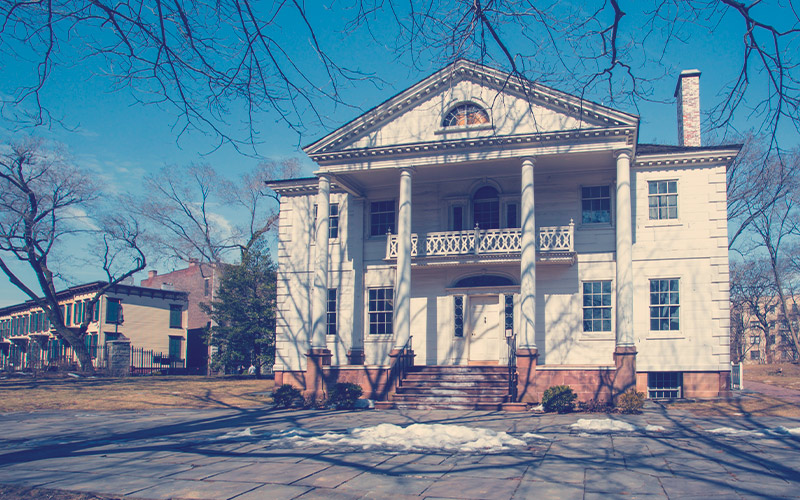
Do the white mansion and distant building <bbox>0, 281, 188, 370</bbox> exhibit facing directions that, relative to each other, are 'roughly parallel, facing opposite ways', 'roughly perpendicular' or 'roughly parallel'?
roughly parallel

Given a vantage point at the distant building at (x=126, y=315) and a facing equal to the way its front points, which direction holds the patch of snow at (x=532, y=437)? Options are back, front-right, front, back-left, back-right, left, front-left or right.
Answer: front-left

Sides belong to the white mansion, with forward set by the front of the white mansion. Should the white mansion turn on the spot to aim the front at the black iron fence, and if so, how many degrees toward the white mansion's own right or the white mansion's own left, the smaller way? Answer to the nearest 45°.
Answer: approximately 135° to the white mansion's own right

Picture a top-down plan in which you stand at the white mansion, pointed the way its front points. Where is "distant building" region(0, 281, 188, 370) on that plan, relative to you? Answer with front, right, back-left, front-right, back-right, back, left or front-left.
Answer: back-right

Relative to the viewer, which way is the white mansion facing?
toward the camera

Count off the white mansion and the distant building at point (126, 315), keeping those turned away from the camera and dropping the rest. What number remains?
0

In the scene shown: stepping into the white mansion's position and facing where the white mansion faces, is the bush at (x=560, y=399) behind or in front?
in front

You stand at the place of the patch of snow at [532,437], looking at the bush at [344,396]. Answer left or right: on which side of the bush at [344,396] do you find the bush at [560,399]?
right

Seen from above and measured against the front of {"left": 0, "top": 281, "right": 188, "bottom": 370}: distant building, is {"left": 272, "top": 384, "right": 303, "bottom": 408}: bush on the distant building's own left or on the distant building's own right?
on the distant building's own left

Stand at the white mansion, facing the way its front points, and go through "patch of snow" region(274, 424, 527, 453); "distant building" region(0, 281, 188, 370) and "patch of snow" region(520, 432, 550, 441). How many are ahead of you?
2
